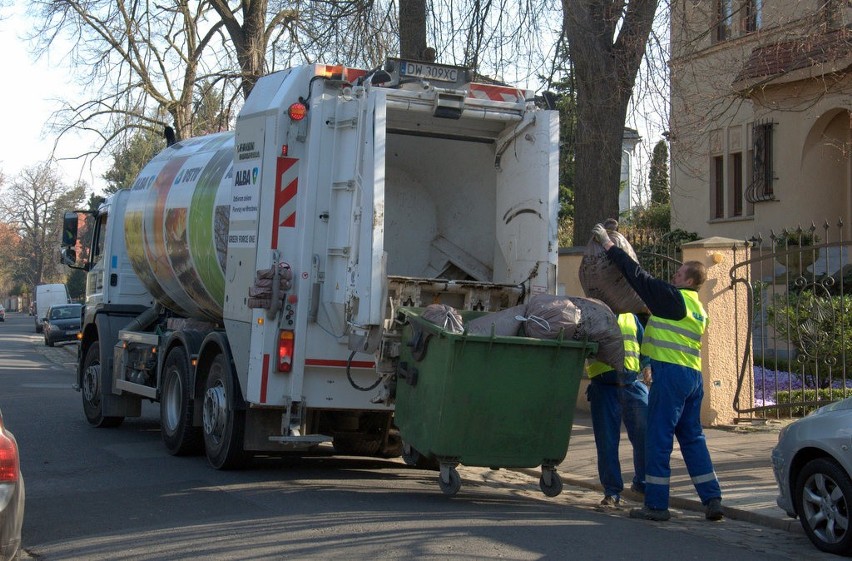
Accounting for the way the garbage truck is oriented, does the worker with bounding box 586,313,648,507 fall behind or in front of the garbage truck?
behind

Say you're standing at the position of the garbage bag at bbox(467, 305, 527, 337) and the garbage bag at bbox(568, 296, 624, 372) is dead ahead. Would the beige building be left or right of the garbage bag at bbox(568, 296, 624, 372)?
left

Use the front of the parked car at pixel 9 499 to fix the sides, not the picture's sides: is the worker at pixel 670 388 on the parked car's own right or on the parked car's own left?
on the parked car's own right

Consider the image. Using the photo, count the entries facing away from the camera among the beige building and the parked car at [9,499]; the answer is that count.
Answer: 1

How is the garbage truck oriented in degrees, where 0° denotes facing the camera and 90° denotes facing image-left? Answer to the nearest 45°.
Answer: approximately 135°

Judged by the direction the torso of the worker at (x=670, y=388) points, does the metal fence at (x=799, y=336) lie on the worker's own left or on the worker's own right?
on the worker's own right

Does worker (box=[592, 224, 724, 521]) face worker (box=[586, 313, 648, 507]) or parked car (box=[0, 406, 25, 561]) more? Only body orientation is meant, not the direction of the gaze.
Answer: the worker

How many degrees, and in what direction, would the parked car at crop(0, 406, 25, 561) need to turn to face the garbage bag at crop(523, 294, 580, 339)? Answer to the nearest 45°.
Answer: approximately 90° to its right

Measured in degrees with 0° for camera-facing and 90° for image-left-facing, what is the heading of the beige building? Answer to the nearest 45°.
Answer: approximately 45°

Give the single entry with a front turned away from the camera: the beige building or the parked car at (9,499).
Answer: the parked car

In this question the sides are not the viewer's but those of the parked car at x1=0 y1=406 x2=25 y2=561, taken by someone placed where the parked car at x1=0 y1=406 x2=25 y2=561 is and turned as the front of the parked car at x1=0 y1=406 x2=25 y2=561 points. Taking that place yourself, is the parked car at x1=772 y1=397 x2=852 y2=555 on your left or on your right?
on your right

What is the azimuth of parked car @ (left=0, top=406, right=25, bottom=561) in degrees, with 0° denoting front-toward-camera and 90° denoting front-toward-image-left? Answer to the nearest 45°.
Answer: approximately 180°

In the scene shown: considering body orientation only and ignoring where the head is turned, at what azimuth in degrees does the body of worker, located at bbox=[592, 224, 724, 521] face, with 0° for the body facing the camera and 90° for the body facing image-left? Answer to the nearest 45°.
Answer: approximately 135°
